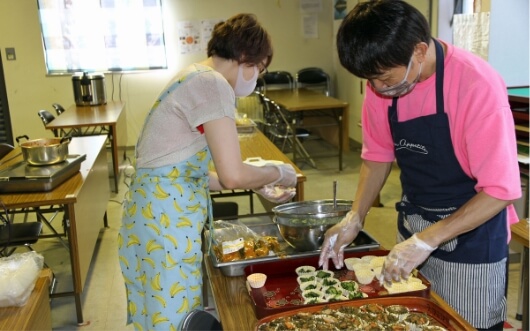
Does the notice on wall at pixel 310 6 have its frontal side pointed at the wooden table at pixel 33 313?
yes

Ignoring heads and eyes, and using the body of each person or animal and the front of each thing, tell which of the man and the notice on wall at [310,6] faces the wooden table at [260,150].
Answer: the notice on wall

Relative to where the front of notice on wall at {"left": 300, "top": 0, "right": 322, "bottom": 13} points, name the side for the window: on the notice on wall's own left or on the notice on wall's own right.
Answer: on the notice on wall's own right

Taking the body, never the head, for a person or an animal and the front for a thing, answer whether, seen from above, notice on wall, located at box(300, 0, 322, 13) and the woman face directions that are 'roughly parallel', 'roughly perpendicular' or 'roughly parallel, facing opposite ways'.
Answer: roughly perpendicular

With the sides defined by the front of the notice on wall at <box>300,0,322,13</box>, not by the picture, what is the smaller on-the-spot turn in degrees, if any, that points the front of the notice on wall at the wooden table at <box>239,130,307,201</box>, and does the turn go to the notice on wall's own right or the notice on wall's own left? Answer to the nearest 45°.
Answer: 0° — it already faces it

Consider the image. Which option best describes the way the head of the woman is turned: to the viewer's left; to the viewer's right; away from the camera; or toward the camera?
to the viewer's right

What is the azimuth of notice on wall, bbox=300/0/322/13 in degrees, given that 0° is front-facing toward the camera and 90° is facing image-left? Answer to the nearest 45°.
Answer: approximately 0°

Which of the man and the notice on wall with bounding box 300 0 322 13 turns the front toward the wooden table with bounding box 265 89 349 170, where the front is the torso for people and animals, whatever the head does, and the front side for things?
the notice on wall

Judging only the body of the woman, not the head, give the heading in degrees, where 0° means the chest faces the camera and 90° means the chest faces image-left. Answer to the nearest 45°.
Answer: approximately 270°

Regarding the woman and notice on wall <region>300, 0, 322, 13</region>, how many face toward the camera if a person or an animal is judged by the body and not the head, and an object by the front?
1

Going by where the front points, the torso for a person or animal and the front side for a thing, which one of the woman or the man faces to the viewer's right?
the woman
